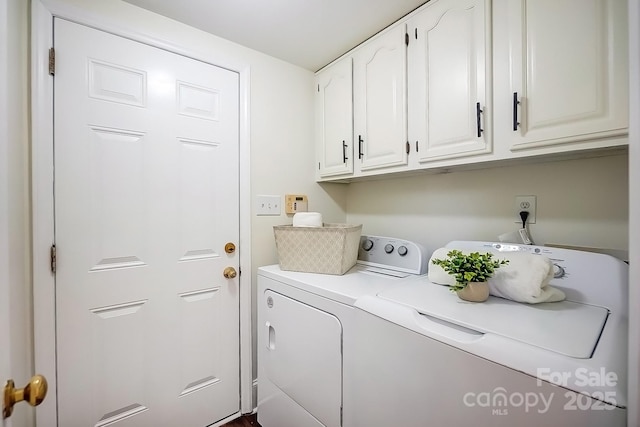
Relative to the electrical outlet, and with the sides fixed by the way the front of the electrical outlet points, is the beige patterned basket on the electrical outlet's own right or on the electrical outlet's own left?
on the electrical outlet's own right

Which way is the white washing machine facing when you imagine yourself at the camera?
facing the viewer and to the left of the viewer

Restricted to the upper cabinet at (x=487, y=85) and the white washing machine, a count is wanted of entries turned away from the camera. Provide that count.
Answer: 0

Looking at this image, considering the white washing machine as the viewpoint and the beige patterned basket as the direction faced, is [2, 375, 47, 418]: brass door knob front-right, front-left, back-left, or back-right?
front-left

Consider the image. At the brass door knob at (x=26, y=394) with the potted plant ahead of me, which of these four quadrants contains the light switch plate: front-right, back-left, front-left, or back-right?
front-left

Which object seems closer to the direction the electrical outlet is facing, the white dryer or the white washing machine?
the white washing machine

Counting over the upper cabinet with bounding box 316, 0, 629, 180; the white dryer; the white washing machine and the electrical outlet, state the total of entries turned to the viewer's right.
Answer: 0

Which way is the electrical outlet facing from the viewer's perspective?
toward the camera

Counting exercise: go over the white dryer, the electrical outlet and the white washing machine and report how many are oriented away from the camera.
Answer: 0

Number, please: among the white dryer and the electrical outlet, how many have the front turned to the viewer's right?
0
